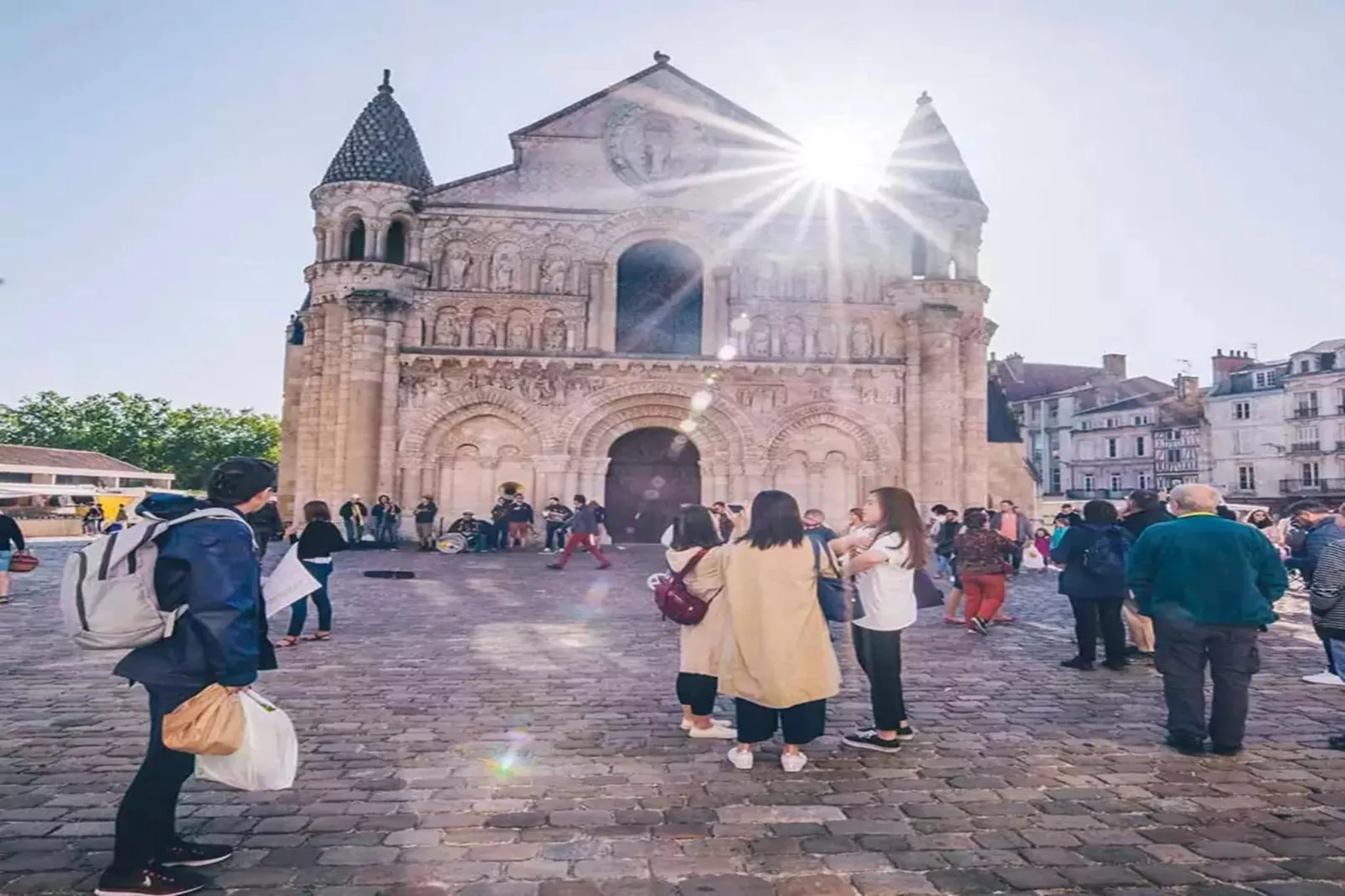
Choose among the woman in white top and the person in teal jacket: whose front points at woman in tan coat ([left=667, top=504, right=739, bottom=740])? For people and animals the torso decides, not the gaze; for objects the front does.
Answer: the woman in white top

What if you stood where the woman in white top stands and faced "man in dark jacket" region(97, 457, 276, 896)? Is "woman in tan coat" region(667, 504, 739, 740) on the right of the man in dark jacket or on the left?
right

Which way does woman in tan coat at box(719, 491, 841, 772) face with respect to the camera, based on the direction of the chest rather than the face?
away from the camera

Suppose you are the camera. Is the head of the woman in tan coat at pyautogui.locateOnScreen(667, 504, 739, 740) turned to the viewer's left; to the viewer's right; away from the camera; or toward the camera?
away from the camera

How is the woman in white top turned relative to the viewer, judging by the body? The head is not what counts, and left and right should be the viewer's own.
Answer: facing to the left of the viewer

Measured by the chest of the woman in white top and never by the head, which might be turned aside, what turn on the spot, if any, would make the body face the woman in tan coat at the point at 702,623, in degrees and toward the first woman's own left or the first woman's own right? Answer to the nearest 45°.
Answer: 0° — they already face them

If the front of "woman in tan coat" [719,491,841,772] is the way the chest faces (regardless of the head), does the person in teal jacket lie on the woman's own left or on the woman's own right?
on the woman's own right

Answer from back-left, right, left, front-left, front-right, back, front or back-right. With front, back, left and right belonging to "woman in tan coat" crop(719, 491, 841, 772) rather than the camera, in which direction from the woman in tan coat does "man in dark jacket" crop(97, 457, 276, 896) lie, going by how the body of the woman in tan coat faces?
back-left

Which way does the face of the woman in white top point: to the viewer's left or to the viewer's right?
to the viewer's left

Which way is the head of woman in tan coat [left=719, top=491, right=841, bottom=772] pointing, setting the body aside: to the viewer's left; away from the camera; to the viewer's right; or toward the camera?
away from the camera

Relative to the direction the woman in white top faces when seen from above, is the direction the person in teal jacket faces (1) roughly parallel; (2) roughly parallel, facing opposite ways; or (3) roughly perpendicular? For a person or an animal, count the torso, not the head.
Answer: roughly perpendicular

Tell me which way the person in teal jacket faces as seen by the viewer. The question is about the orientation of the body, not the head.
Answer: away from the camera

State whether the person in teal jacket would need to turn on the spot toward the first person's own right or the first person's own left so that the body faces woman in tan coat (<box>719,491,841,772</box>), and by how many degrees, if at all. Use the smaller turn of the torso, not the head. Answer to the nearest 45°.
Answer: approximately 135° to the first person's own left

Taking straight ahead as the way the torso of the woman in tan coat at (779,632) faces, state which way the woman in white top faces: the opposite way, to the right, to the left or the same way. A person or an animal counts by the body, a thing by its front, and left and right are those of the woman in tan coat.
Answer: to the left

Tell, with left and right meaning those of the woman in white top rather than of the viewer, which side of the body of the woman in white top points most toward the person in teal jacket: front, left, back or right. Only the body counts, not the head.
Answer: back
